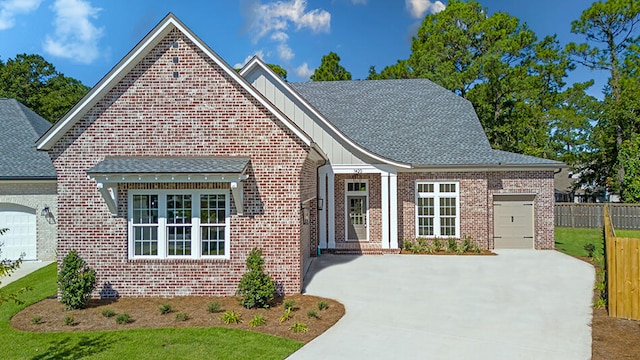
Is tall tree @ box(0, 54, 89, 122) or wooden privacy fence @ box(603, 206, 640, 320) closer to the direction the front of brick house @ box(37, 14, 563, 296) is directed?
the wooden privacy fence

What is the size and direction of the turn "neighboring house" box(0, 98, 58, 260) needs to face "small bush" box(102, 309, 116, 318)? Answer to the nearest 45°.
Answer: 0° — it already faces it

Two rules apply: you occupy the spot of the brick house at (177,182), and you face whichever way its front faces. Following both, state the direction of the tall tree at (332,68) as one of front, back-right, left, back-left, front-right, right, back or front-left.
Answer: back

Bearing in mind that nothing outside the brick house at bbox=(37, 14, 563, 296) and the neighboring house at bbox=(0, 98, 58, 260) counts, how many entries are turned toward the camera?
2

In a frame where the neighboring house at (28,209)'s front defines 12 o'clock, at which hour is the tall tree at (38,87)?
The tall tree is roughly at 6 o'clock from the neighboring house.

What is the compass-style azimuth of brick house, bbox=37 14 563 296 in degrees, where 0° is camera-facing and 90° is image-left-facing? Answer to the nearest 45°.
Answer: approximately 0°

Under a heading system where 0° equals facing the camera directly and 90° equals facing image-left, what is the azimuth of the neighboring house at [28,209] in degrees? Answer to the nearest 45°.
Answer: approximately 0°
